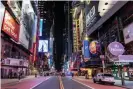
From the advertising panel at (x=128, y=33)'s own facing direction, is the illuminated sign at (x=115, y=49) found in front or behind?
in front

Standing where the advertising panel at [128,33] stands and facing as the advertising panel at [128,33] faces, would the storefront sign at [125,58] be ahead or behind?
ahead

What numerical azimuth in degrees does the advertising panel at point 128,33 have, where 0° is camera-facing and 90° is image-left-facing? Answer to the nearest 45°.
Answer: approximately 45°
